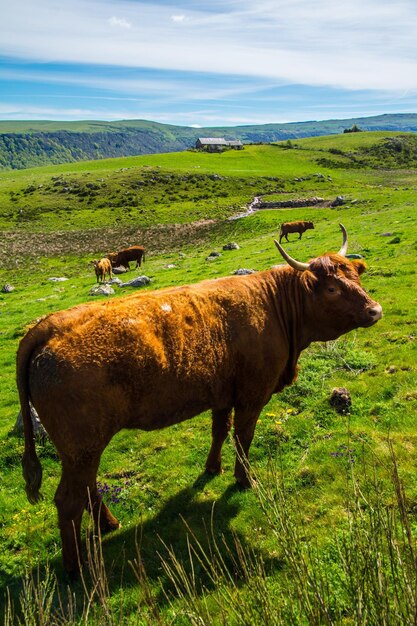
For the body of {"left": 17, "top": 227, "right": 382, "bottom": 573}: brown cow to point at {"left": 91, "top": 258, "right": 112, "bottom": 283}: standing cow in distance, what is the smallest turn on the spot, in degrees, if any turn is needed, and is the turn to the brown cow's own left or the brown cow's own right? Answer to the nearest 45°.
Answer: approximately 45° to the brown cow's own left

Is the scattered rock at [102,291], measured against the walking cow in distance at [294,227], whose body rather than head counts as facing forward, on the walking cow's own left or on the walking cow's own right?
on the walking cow's own right

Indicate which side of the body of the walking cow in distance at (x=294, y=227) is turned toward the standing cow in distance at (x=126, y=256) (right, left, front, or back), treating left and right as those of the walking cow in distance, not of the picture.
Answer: back

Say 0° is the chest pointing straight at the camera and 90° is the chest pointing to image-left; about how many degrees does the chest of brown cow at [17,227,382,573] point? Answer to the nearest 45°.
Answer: approximately 225°

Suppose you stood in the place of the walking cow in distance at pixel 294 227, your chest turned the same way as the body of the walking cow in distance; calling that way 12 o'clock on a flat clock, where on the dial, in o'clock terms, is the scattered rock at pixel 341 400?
The scattered rock is roughly at 3 o'clock from the walking cow in distance.

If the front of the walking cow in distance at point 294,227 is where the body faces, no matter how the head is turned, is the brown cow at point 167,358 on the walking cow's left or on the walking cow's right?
on the walking cow's right

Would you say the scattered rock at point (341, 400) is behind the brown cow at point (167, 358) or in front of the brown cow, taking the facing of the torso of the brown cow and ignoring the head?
in front

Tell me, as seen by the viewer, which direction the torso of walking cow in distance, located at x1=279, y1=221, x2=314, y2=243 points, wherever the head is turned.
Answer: to the viewer's right

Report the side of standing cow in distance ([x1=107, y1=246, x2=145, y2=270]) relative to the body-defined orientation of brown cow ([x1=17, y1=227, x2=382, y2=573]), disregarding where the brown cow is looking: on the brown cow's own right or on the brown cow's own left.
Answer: on the brown cow's own left

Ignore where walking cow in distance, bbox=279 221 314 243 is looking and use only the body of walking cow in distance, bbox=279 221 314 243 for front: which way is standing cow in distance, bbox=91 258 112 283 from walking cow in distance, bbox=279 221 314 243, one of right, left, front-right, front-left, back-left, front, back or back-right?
back-right

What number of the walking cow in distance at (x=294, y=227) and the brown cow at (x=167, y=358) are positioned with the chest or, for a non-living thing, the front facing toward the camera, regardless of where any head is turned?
0
